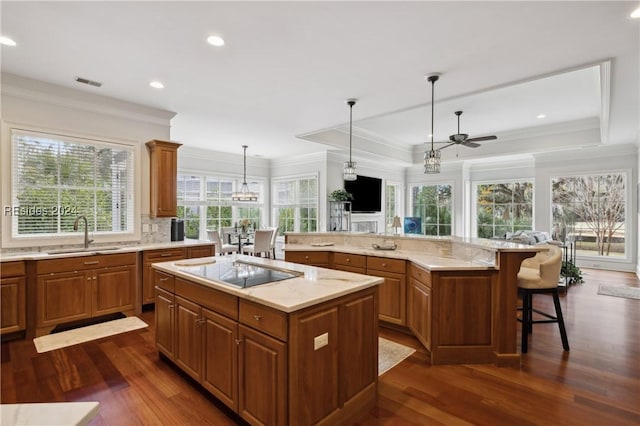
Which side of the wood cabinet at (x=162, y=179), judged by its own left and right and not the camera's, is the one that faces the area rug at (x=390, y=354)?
front

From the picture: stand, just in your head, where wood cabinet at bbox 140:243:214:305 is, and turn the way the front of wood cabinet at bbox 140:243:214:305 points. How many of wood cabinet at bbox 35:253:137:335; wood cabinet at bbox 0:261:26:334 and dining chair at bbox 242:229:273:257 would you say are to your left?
1

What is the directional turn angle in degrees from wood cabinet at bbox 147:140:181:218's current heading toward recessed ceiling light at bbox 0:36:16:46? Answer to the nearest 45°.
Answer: approximately 90° to its right

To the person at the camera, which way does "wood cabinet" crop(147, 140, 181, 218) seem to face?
facing the viewer and to the right of the viewer
